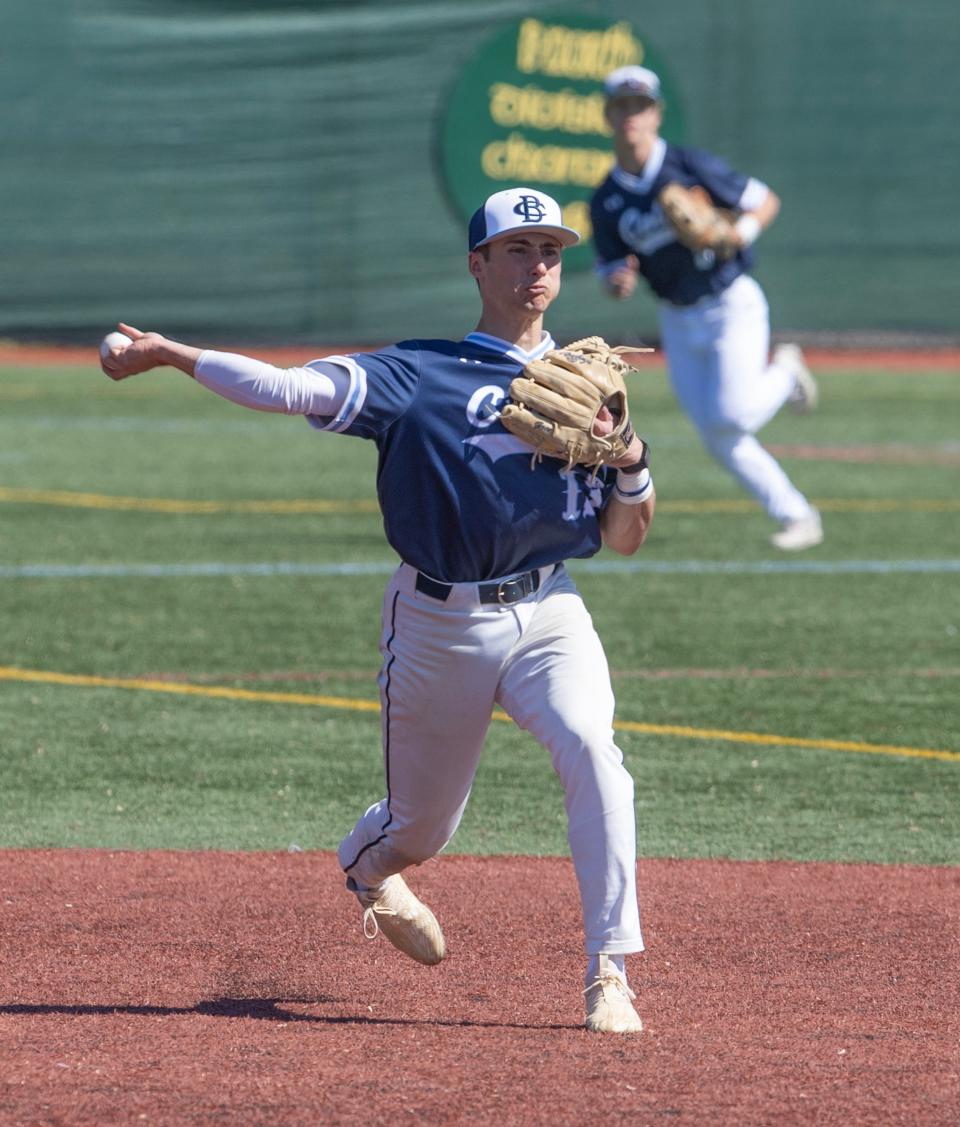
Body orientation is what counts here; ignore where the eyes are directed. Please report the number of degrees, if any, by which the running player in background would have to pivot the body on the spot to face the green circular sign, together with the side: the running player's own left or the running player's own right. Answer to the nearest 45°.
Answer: approximately 135° to the running player's own right

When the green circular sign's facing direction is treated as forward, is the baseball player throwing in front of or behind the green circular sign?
in front

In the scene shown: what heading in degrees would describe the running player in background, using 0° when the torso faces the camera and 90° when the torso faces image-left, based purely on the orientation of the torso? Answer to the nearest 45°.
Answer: approximately 45°

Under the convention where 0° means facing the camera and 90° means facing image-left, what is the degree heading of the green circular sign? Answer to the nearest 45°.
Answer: approximately 0°

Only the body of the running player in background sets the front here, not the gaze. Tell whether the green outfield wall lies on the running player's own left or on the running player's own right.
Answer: on the running player's own right
